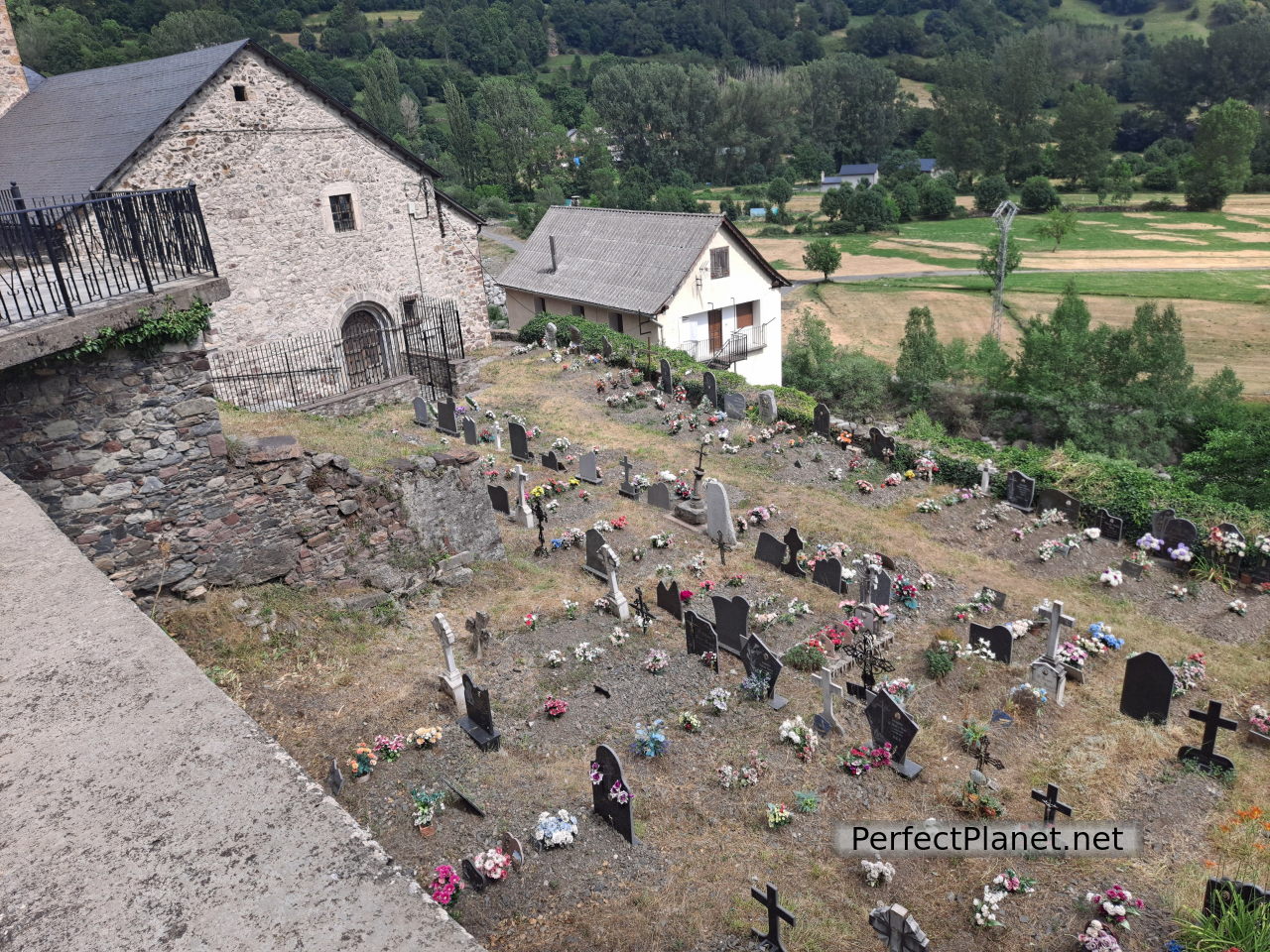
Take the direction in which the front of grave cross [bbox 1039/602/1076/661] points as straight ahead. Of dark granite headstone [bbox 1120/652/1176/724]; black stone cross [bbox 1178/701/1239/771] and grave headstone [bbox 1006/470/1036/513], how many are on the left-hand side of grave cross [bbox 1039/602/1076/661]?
2

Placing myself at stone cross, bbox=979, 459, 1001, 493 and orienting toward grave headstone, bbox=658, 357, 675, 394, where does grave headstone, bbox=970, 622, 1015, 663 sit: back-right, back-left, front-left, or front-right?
back-left

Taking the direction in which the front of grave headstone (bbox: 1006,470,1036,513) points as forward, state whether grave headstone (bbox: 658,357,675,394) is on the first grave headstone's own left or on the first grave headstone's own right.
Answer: on the first grave headstone's own right

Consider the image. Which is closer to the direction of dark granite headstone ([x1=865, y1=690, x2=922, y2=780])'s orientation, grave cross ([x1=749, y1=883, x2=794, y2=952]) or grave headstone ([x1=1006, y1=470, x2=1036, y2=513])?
the grave cross

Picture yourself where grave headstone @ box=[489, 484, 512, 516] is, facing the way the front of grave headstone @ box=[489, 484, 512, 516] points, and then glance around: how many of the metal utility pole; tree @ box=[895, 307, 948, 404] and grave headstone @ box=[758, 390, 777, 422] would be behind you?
3

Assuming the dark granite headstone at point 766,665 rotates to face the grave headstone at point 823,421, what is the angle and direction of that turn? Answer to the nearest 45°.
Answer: approximately 135° to its right

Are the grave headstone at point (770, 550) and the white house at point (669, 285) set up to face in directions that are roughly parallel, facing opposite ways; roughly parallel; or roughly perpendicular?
roughly perpendicular

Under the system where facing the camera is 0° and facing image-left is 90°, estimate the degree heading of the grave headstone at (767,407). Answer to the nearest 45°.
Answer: approximately 45°

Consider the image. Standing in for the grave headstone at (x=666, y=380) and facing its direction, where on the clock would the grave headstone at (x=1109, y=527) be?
the grave headstone at (x=1109, y=527) is roughly at 9 o'clock from the grave headstone at (x=666, y=380).

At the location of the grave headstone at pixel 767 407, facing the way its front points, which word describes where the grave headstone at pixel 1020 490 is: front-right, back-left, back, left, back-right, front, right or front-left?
left

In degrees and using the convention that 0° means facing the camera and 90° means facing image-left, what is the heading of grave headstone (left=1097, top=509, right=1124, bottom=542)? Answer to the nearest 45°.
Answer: approximately 45°

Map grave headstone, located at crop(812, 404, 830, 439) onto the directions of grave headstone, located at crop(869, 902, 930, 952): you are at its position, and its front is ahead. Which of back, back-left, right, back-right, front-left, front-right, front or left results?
back-right

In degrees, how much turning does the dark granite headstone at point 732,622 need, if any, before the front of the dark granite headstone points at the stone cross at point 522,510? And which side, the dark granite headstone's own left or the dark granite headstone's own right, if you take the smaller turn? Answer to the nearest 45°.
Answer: approximately 90° to the dark granite headstone's own right
